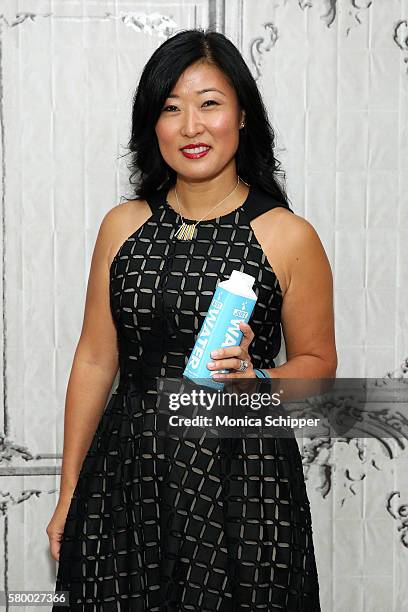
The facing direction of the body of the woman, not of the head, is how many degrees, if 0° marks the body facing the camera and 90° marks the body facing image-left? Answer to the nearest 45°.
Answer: approximately 45°
